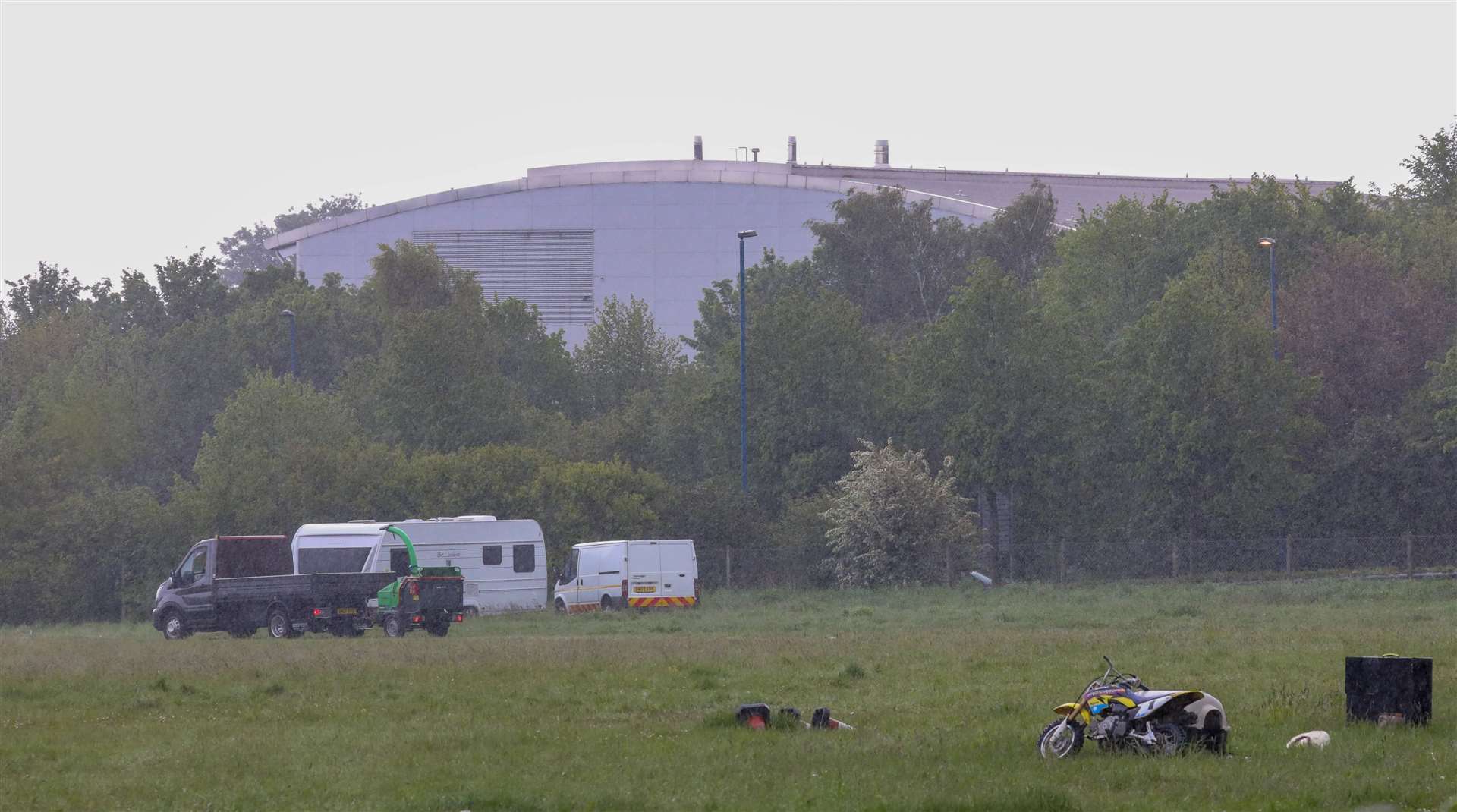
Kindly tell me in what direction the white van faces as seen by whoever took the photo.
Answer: facing away from the viewer and to the left of the viewer

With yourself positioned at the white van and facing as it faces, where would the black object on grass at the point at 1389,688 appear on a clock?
The black object on grass is roughly at 7 o'clock from the white van.

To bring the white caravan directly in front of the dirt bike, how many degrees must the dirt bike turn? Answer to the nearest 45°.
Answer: approximately 45° to its right

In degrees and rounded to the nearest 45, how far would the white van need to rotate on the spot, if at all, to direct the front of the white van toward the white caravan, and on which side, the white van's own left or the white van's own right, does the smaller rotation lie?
approximately 45° to the white van's own left

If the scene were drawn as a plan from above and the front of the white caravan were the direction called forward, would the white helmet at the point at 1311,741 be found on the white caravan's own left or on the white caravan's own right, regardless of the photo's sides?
on the white caravan's own left

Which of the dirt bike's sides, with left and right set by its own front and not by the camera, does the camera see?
left

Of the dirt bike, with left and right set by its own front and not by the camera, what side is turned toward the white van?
right

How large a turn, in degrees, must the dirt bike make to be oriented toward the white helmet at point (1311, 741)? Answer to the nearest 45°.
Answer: approximately 135° to its right

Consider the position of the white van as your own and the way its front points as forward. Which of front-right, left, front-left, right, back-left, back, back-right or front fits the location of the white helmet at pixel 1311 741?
back-left
